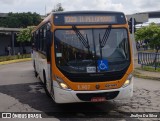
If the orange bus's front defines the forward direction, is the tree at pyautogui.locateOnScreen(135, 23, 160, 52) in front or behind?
behind

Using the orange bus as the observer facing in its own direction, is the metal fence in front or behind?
behind

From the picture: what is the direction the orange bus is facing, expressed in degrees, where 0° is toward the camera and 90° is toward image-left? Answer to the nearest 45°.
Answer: approximately 0°
